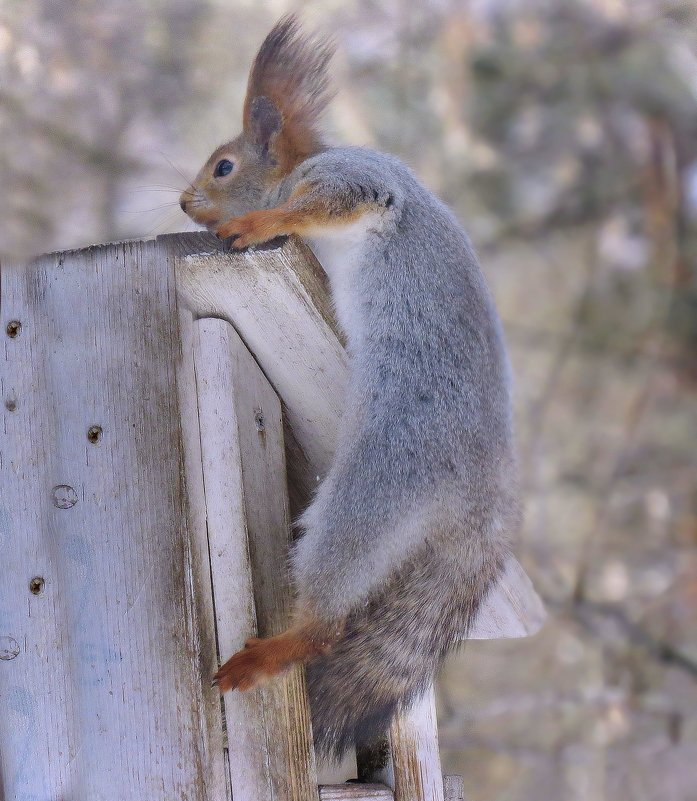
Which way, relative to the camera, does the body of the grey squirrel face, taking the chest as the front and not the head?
to the viewer's left
